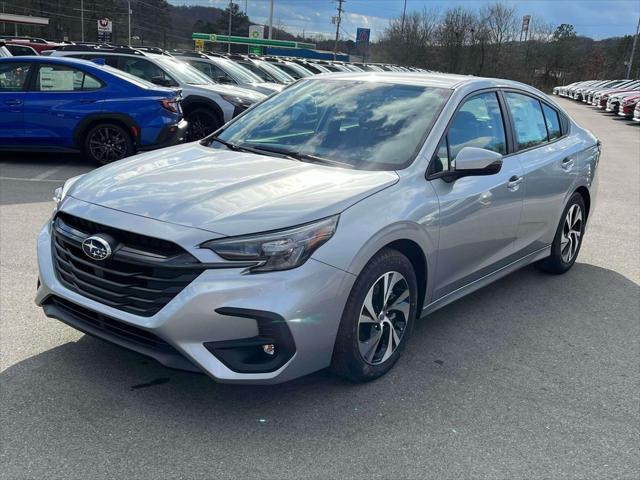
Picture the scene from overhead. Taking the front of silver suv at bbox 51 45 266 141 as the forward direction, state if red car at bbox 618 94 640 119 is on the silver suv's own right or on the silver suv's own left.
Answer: on the silver suv's own left

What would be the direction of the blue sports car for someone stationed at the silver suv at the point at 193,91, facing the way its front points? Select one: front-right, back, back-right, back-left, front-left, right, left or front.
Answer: right

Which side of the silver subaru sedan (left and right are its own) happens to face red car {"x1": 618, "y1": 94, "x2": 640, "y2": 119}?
back

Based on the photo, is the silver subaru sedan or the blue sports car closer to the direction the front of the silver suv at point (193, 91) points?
the silver subaru sedan

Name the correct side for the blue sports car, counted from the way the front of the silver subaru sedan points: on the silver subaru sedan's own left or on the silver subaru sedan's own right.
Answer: on the silver subaru sedan's own right

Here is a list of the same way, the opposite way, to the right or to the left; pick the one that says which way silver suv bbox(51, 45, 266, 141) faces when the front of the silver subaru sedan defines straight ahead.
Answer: to the left

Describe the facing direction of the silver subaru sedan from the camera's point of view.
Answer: facing the viewer and to the left of the viewer

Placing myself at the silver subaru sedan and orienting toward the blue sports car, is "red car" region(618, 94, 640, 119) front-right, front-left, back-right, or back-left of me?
front-right
